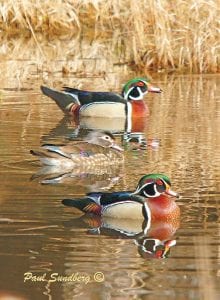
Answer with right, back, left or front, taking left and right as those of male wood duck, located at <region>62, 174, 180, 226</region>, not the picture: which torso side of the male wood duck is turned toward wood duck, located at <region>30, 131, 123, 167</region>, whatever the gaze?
left

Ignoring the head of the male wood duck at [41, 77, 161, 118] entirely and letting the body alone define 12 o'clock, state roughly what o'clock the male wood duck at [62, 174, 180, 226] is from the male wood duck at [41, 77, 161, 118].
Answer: the male wood duck at [62, 174, 180, 226] is roughly at 3 o'clock from the male wood duck at [41, 77, 161, 118].

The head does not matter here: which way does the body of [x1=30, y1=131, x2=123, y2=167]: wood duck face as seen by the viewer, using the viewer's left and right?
facing to the right of the viewer

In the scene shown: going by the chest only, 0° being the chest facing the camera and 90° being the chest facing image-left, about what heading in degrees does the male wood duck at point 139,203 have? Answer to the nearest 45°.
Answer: approximately 270°

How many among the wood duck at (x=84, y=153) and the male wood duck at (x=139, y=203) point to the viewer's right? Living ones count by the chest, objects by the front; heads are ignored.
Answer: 2

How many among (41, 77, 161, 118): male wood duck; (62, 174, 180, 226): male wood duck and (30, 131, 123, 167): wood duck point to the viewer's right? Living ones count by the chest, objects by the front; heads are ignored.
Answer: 3

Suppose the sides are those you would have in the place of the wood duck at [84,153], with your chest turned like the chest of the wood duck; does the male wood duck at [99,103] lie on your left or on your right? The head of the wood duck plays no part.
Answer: on your left

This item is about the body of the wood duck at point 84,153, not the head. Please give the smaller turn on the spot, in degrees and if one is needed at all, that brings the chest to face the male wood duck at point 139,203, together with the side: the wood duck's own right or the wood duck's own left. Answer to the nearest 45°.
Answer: approximately 90° to the wood duck's own right

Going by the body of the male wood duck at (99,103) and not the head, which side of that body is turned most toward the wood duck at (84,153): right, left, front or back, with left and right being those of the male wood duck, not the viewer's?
right

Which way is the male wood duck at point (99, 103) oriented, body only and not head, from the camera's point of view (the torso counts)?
to the viewer's right
